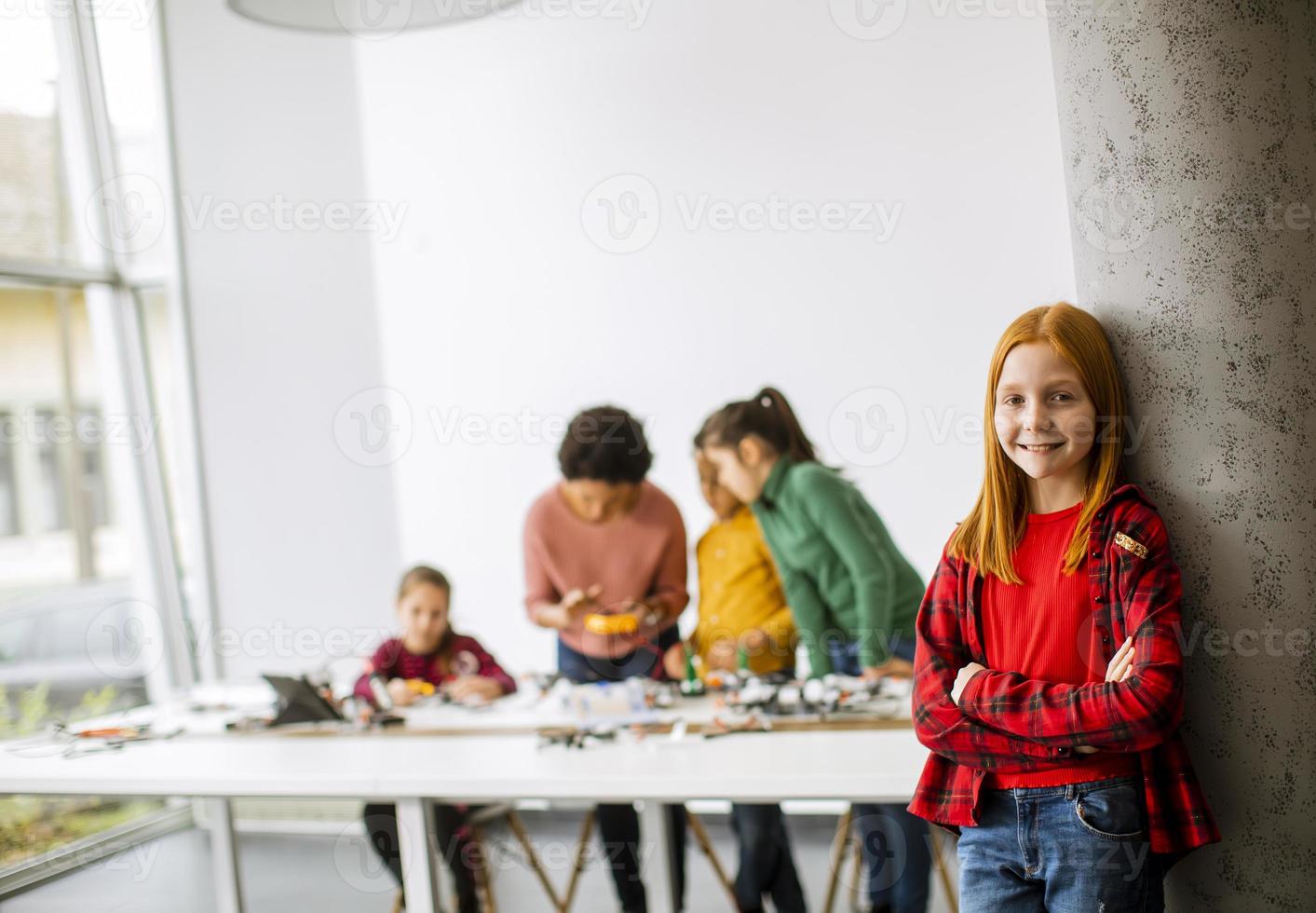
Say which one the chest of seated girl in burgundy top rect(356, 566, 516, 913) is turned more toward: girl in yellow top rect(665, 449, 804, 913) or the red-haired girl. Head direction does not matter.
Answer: the red-haired girl

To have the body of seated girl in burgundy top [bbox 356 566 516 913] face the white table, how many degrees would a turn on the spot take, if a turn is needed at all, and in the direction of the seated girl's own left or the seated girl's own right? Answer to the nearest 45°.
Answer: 0° — they already face it

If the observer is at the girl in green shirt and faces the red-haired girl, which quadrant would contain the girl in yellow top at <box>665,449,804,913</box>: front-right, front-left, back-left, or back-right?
back-right

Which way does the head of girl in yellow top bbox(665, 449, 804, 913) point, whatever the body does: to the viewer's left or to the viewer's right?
to the viewer's left

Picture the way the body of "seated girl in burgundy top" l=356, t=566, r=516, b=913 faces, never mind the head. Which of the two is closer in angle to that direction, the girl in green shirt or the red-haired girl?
the red-haired girl

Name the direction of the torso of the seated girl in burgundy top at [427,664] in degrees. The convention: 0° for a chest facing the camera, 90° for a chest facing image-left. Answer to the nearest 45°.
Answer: approximately 0°

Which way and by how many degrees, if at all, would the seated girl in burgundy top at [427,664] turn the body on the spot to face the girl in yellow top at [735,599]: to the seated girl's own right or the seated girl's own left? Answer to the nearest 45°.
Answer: approximately 90° to the seated girl's own left

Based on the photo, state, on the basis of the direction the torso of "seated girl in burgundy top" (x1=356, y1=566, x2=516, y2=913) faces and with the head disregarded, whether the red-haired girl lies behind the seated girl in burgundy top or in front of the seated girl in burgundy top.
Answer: in front

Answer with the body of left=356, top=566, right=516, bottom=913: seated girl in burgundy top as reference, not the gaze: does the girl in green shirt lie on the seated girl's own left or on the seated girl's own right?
on the seated girl's own left

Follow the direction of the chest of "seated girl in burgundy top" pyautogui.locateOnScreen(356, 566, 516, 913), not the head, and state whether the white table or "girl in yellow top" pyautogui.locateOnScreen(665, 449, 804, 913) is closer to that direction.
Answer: the white table
